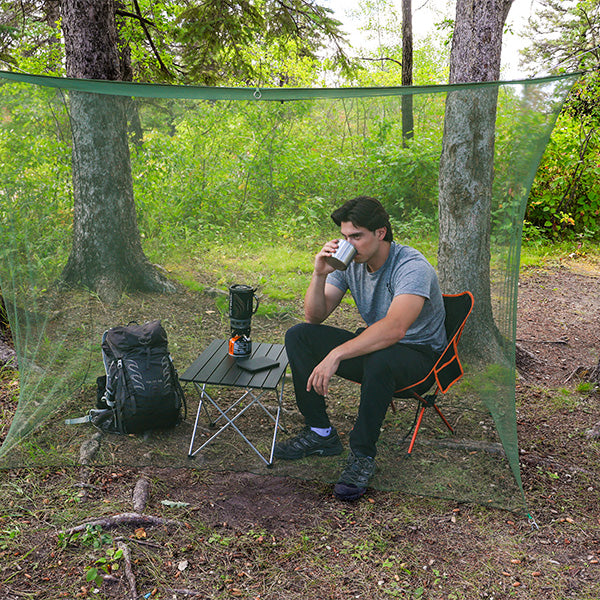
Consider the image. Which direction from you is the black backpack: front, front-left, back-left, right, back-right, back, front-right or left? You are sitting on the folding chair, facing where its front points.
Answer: front-right

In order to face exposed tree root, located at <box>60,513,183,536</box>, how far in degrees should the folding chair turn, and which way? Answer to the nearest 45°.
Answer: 0° — it already faces it

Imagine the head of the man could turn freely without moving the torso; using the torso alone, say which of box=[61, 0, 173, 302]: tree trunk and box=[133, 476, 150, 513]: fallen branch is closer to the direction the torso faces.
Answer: the fallen branch

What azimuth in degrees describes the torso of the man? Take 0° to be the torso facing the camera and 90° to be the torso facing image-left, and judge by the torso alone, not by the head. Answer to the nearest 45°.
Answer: approximately 45°

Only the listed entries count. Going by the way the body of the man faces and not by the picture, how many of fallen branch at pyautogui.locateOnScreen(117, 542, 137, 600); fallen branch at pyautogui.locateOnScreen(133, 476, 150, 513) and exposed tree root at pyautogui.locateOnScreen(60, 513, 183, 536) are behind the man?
0

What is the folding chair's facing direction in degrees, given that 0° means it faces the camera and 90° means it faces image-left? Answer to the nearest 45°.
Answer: approximately 45°

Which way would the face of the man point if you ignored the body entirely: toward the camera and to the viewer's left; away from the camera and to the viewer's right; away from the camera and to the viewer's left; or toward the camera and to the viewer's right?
toward the camera and to the viewer's left

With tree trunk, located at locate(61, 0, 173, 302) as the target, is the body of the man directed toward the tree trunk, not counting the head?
no

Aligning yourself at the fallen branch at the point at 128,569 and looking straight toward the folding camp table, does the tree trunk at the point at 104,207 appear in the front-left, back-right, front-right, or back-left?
front-left

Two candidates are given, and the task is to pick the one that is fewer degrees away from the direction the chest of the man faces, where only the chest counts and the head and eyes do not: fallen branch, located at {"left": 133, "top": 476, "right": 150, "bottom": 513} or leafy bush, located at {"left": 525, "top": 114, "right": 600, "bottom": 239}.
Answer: the fallen branch

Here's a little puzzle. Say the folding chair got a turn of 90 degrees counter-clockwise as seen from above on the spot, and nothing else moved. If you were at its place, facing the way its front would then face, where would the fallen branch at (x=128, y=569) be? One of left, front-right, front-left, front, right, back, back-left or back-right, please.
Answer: right

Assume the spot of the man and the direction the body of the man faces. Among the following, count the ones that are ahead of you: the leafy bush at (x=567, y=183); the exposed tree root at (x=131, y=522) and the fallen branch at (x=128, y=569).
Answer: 2

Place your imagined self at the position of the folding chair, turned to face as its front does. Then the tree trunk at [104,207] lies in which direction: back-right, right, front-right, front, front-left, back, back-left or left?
front-right
